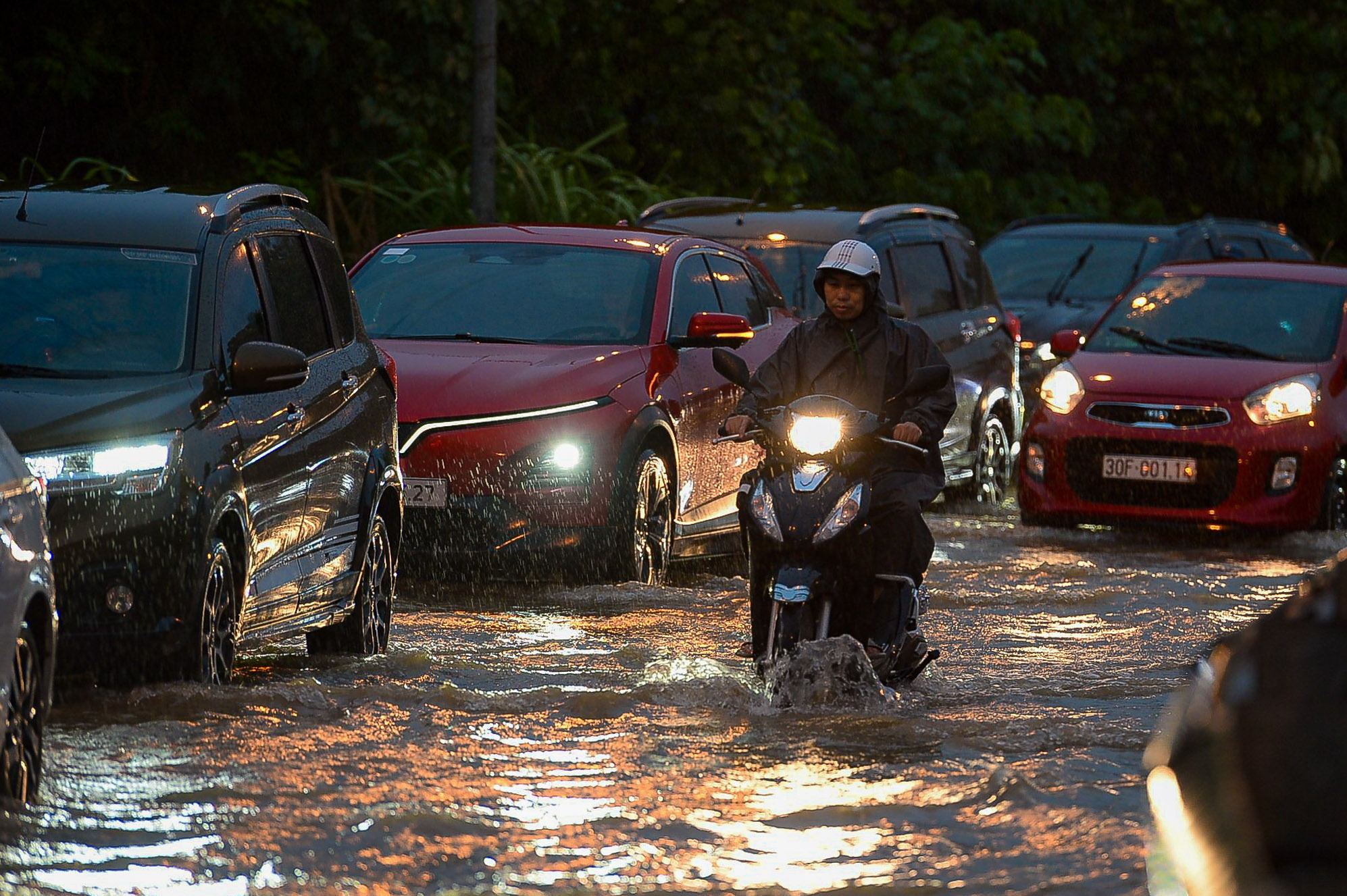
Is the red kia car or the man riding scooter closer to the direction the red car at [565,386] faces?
the man riding scooter

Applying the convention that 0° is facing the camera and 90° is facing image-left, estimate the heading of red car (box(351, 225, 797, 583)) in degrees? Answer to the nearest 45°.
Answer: approximately 45°

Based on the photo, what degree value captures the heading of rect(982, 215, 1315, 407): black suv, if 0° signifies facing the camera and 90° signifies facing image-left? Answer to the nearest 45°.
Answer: approximately 45°

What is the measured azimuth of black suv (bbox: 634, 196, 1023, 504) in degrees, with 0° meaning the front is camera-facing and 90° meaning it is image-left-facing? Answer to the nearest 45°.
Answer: approximately 45°

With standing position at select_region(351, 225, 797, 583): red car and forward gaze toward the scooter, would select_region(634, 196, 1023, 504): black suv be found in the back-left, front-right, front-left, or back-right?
back-left

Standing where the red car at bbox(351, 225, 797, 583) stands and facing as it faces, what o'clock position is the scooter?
The scooter is roughly at 10 o'clock from the red car.

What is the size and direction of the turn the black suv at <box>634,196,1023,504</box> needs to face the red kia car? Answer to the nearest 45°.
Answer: approximately 90° to its left

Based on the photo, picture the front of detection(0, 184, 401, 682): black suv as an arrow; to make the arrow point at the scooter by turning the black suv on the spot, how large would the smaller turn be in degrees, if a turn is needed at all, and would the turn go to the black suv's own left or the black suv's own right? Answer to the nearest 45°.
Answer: approximately 135° to the black suv's own left
